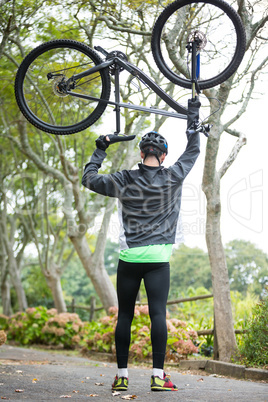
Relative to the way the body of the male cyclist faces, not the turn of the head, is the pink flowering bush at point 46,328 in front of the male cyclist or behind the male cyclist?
in front

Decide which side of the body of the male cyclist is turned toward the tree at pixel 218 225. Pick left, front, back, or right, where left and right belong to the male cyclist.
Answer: front

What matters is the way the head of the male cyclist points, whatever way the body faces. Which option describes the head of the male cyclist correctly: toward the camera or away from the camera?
away from the camera

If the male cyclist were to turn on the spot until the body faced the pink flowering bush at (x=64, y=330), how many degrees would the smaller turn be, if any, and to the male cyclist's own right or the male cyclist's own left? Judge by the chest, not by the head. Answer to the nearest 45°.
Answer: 0° — they already face it

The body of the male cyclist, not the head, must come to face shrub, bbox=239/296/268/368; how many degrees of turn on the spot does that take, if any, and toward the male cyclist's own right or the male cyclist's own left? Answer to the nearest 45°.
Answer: approximately 45° to the male cyclist's own right

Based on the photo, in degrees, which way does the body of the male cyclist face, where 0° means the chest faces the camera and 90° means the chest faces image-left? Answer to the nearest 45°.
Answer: approximately 180°

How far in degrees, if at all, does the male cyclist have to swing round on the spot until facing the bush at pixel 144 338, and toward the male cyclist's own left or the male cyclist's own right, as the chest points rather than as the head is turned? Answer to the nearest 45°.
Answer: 0° — they already face it

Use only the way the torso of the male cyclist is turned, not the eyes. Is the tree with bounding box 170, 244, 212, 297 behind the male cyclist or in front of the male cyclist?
in front
